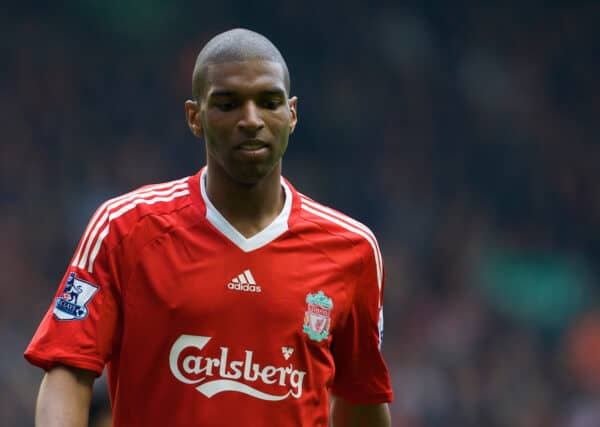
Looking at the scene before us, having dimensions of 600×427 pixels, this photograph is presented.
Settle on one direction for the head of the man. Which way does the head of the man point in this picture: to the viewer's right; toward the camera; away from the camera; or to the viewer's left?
toward the camera

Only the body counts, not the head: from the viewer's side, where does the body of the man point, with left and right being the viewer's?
facing the viewer
